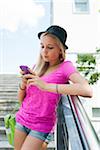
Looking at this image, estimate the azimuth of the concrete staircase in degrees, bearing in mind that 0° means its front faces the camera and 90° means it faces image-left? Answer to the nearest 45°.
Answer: approximately 0°

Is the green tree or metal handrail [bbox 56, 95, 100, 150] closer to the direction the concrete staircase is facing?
the metal handrail

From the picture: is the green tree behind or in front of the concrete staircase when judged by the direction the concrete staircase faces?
behind

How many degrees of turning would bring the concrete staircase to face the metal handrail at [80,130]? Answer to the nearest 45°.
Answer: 0° — it already faces it
